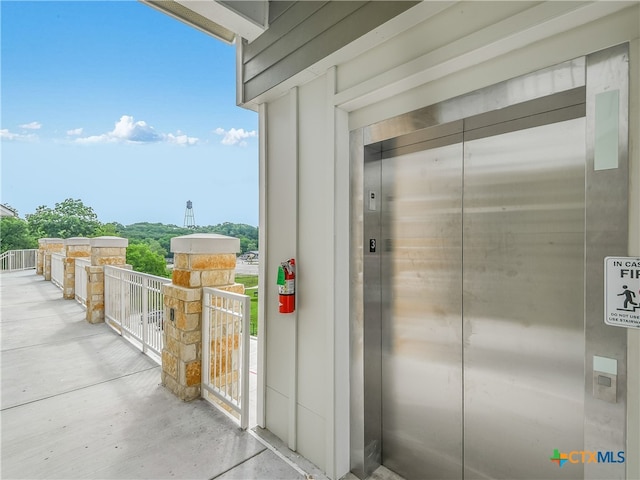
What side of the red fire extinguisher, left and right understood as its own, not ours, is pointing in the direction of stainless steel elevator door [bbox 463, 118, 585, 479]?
left

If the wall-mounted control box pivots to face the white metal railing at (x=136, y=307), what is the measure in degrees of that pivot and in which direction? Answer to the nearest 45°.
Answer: approximately 90° to its right

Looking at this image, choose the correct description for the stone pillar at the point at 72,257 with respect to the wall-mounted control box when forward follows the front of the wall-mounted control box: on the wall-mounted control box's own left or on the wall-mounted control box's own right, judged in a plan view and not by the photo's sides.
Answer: on the wall-mounted control box's own right

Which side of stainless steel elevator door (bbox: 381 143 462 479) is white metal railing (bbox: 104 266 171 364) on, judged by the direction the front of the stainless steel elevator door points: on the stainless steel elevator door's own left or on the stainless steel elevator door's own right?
on the stainless steel elevator door's own right

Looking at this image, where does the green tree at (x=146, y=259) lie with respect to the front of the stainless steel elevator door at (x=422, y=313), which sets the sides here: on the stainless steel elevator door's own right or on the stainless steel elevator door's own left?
on the stainless steel elevator door's own right

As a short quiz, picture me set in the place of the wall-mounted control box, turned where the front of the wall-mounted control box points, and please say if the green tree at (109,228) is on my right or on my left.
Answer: on my right

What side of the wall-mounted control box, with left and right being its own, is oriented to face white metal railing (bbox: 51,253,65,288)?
right
